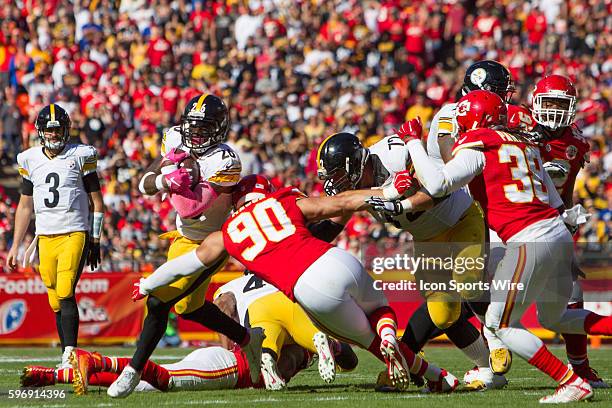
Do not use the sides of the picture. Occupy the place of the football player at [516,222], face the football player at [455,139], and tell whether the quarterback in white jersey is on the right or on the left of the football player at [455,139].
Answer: left

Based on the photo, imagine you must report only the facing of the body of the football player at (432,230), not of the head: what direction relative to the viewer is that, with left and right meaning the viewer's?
facing to the left of the viewer

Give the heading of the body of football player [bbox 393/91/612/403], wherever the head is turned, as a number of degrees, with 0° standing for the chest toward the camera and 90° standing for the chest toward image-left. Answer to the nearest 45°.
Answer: approximately 135°

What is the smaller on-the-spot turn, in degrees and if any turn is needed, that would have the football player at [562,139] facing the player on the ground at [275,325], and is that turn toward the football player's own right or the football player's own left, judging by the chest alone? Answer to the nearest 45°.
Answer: approximately 45° to the football player's own right

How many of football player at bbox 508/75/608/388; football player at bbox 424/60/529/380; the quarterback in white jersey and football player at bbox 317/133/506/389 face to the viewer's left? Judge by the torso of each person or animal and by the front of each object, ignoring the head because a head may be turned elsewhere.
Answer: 1

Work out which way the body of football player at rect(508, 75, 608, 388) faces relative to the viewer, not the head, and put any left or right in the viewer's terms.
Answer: facing the viewer

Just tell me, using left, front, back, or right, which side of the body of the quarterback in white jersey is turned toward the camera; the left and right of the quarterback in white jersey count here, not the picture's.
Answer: front

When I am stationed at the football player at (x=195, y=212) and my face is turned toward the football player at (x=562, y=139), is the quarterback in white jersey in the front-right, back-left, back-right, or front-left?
back-left

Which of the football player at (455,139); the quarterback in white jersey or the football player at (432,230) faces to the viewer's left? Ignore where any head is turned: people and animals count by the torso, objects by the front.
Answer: the football player at (432,230)

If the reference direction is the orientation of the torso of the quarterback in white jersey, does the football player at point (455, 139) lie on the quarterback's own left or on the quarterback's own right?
on the quarterback's own left
